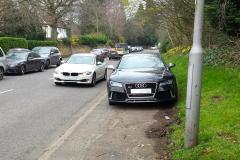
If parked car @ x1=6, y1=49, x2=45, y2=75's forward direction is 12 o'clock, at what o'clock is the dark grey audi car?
The dark grey audi car is roughly at 10 o'clock from the parked car.

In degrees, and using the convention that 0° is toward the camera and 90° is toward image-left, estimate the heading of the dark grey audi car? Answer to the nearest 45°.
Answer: approximately 0°

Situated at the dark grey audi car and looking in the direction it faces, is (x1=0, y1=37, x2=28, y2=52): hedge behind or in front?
behind

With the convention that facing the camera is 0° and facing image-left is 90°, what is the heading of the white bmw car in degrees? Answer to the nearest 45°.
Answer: approximately 45°

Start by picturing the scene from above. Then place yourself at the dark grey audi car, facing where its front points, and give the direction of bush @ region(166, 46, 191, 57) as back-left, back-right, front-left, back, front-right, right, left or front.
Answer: back

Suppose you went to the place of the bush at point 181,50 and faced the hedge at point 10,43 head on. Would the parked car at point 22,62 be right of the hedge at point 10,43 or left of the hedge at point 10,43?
left

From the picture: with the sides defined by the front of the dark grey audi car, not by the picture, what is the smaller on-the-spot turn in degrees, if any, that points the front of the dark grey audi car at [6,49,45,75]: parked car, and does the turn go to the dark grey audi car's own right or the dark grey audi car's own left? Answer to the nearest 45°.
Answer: approximately 135° to the dark grey audi car's own right

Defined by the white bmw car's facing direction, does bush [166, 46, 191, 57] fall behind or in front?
behind

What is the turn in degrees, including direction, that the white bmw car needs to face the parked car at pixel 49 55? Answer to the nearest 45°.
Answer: approximately 135° to its right

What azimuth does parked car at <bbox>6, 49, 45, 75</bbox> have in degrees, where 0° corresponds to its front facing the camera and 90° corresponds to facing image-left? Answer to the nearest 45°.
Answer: approximately 45°

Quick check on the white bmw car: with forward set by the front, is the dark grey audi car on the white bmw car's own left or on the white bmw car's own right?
on the white bmw car's own left
